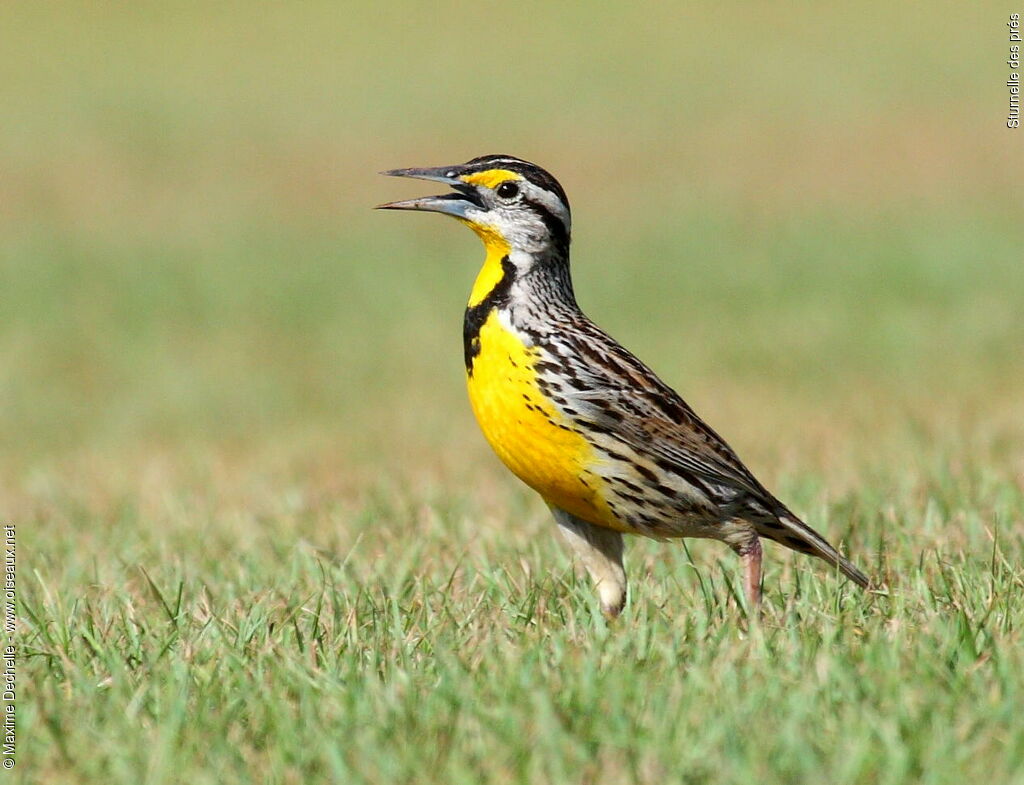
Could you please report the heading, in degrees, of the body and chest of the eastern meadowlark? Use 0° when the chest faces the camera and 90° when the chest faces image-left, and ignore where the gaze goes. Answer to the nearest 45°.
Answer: approximately 90°
